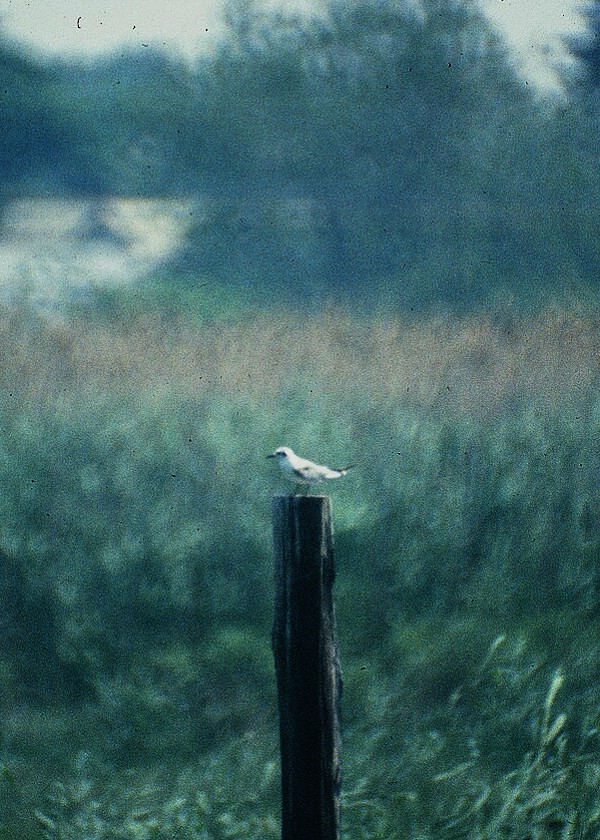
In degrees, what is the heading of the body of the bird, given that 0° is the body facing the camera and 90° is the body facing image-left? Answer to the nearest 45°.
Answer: approximately 90°
